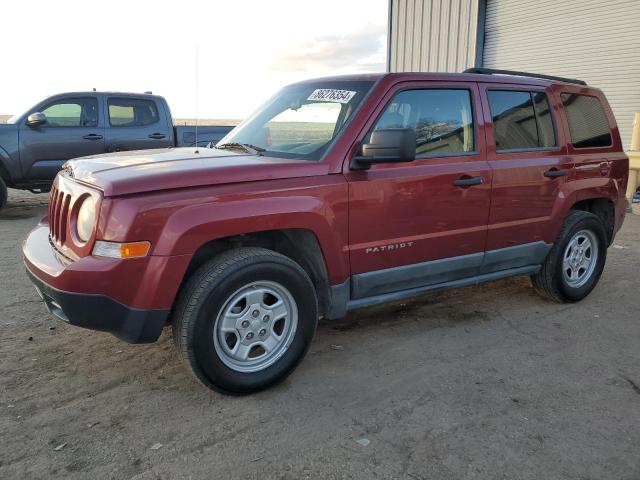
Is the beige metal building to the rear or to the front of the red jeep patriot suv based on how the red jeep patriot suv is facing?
to the rear

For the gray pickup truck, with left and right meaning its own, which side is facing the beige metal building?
back

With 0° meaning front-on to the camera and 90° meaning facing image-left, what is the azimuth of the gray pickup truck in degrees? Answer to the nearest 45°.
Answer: approximately 90°

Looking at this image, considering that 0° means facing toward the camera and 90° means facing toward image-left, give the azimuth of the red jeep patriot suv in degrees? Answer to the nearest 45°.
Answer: approximately 45°
